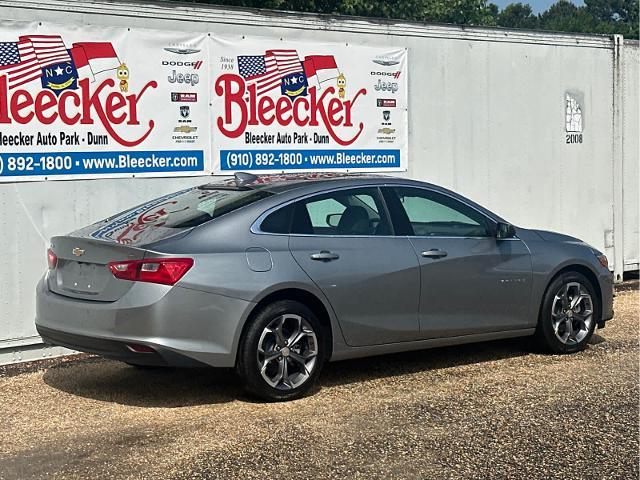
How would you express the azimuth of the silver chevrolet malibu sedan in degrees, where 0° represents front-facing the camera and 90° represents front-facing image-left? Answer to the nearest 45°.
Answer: approximately 225°

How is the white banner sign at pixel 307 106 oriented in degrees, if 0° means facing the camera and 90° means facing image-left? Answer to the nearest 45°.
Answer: approximately 0°

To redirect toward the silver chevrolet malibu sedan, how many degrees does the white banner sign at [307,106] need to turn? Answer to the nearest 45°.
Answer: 0° — it already faces it

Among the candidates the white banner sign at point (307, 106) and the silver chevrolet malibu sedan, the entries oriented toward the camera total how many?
1

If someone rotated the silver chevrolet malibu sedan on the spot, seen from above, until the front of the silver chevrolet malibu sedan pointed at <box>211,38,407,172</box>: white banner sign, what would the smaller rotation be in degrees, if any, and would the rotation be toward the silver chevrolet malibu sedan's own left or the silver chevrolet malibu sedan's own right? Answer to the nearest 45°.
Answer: approximately 45° to the silver chevrolet malibu sedan's own left
